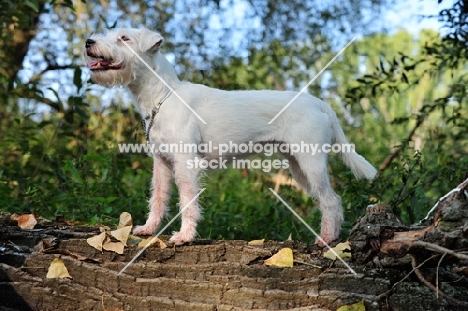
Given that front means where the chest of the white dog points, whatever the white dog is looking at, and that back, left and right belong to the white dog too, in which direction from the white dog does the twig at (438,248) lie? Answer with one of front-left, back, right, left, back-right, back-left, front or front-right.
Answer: back-left

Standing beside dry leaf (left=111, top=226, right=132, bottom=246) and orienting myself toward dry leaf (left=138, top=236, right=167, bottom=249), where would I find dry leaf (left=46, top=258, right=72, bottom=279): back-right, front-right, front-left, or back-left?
back-right

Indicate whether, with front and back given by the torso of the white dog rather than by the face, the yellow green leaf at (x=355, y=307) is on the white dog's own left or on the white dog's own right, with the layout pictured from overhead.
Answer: on the white dog's own left

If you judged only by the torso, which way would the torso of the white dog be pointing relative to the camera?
to the viewer's left

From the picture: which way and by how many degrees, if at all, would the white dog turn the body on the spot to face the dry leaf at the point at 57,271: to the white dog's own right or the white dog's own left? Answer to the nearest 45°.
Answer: approximately 45° to the white dog's own left

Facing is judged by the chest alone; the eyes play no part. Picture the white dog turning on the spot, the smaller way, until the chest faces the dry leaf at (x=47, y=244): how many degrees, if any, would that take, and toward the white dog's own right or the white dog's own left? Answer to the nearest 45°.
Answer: approximately 45° to the white dog's own left

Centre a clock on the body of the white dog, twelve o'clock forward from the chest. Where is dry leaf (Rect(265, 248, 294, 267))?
The dry leaf is roughly at 8 o'clock from the white dog.

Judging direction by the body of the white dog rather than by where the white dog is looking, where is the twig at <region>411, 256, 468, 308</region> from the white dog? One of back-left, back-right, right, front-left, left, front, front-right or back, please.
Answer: back-left
